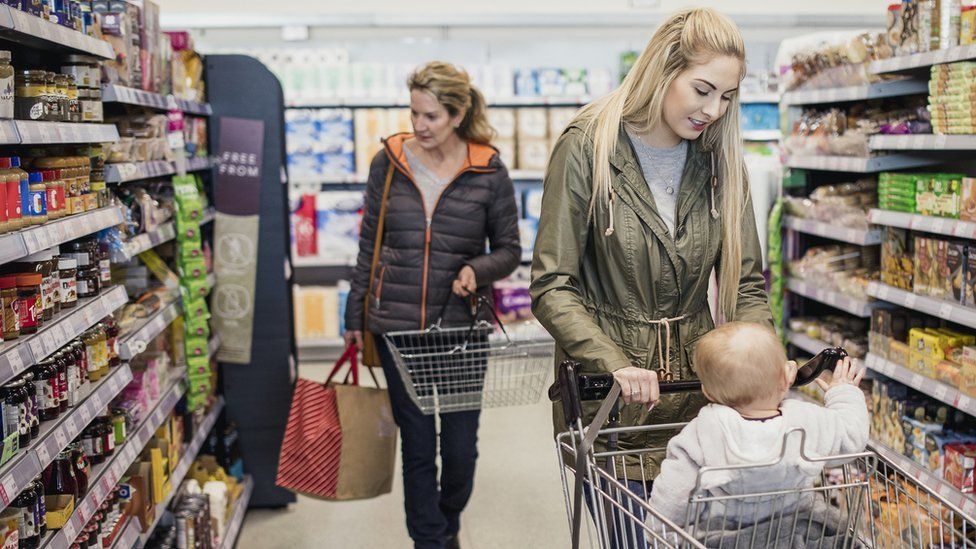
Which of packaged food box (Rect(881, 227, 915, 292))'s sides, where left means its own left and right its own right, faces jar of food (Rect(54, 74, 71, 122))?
front

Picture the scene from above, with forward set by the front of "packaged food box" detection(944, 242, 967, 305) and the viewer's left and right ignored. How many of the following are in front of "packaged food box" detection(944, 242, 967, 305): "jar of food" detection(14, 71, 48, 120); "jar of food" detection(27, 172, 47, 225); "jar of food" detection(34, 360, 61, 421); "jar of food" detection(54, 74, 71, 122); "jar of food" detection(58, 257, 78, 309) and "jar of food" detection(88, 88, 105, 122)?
6

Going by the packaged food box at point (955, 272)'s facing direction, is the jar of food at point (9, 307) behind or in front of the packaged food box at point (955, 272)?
in front

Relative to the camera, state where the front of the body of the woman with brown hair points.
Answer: toward the camera

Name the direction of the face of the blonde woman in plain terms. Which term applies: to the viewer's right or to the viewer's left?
to the viewer's right

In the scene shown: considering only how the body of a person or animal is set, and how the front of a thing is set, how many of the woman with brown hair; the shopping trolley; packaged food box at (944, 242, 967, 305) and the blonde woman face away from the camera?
0

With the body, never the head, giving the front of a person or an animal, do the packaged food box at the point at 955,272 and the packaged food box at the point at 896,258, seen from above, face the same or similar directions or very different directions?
same or similar directions

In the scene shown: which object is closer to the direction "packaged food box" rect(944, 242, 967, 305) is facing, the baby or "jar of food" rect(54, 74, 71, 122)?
the jar of food

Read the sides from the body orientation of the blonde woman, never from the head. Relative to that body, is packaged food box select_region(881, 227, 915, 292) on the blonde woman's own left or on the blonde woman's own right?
on the blonde woman's own left

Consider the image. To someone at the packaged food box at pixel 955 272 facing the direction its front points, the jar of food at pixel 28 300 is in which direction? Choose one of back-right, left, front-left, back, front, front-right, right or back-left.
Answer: front

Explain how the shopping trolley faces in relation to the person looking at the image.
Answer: facing the viewer and to the right of the viewer

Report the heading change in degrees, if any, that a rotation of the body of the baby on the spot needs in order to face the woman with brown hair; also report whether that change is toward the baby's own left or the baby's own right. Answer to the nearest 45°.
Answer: approximately 45° to the baby's own left

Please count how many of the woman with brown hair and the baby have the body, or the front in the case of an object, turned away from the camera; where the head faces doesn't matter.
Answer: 1

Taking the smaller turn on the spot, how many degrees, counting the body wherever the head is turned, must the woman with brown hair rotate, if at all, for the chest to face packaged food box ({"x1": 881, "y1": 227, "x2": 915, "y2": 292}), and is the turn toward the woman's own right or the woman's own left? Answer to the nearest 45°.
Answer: approximately 90° to the woman's own left

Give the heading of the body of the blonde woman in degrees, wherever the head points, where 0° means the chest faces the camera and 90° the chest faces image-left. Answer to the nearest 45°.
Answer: approximately 315°

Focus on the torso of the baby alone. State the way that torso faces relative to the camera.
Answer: away from the camera
